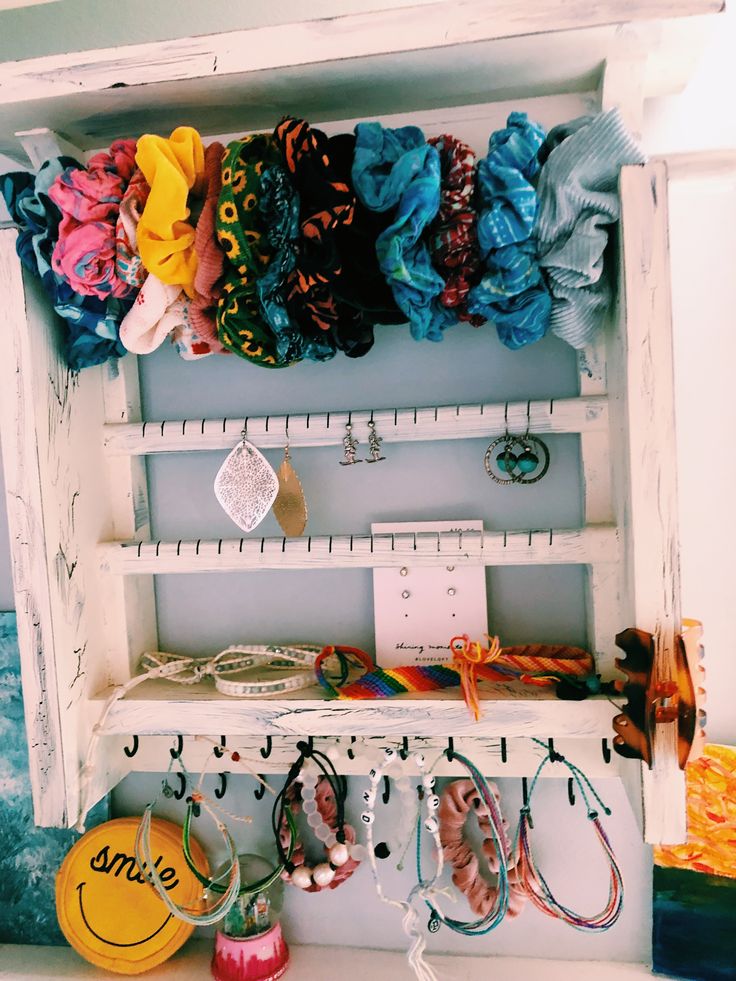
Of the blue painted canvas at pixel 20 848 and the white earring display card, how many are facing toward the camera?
2

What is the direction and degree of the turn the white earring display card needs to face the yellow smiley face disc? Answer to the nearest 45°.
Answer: approximately 90° to its right

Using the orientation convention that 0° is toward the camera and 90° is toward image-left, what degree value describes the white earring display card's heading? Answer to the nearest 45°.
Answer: approximately 0°
